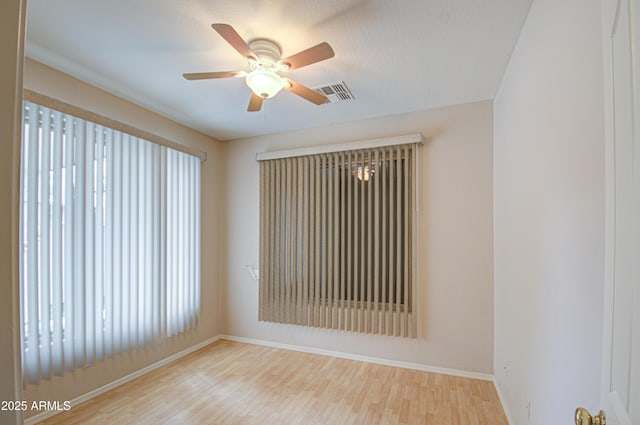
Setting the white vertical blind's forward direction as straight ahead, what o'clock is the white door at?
The white door is roughly at 1 o'clock from the white vertical blind.

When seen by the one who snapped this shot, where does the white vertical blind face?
facing the viewer and to the right of the viewer

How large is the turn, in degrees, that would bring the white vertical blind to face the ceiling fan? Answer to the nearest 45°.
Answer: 0° — it already faces it

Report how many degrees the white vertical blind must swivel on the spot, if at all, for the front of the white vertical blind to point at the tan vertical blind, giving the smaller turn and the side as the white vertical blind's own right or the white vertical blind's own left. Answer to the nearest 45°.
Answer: approximately 45° to the white vertical blind's own left

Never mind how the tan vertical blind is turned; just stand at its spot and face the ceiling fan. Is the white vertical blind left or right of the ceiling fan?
right
